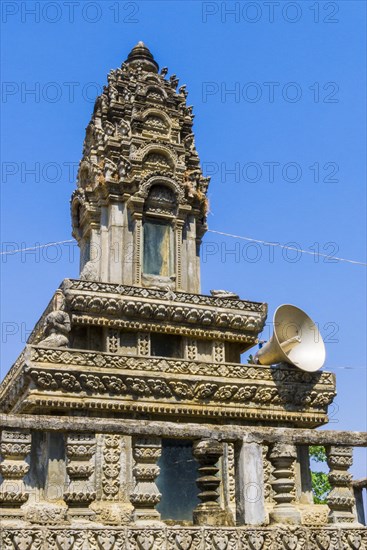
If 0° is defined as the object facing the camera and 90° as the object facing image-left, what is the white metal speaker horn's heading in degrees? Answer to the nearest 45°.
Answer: approximately 315°
